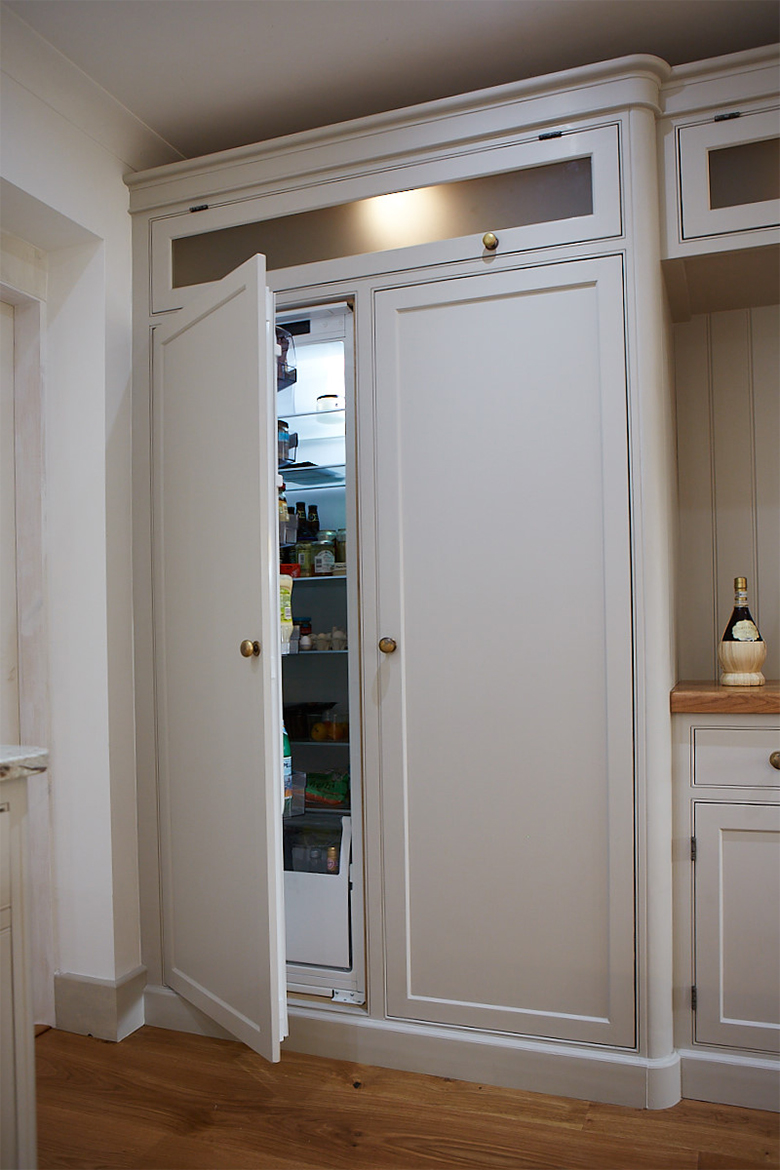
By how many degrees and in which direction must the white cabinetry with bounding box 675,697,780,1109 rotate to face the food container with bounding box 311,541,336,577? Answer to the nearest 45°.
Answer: approximately 90° to its right

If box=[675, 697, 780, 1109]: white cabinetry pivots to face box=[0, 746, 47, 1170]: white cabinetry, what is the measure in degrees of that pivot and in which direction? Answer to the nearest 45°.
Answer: approximately 45° to its right

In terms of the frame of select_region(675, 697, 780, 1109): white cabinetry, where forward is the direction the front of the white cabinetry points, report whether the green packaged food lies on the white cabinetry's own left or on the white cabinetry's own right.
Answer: on the white cabinetry's own right

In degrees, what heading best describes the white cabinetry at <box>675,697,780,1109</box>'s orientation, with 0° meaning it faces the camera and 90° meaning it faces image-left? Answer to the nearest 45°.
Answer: approximately 0°
